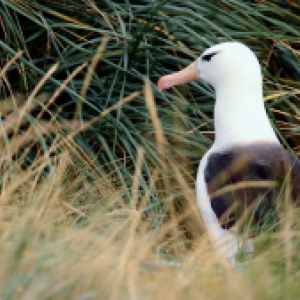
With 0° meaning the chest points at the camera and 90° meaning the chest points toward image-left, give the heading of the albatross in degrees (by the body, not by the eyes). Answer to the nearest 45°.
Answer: approximately 90°
